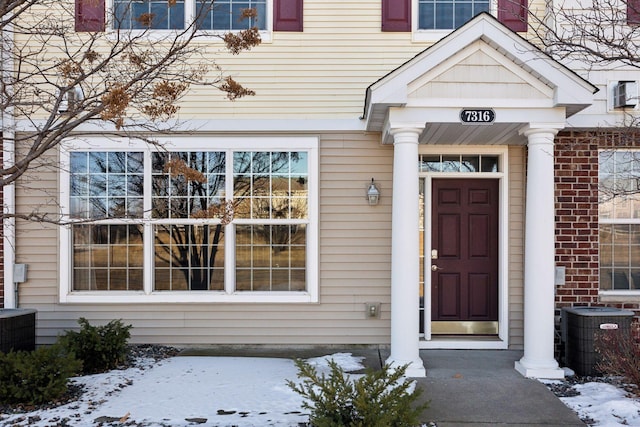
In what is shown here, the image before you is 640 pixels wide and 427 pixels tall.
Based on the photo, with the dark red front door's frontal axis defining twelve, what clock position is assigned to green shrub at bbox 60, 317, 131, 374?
The green shrub is roughly at 2 o'clock from the dark red front door.

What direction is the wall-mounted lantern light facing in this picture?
toward the camera

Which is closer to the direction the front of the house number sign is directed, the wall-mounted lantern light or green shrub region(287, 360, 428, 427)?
the green shrub

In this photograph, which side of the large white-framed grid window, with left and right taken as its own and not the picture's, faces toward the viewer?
front

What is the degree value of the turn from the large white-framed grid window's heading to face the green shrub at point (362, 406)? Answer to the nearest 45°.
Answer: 0° — it already faces it

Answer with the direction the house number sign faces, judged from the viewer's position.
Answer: facing the viewer

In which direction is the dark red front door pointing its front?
toward the camera
